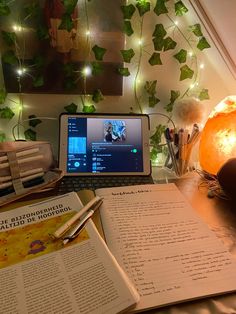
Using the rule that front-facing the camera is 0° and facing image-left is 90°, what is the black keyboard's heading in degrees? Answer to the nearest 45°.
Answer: approximately 0°

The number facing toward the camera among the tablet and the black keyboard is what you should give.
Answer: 2
